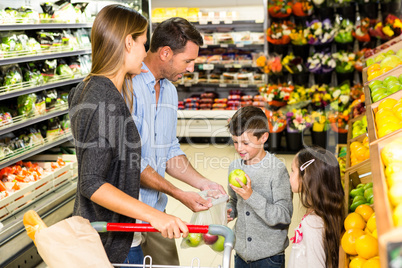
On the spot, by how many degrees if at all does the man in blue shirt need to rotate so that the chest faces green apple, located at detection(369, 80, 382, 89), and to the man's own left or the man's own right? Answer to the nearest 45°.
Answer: approximately 45° to the man's own left

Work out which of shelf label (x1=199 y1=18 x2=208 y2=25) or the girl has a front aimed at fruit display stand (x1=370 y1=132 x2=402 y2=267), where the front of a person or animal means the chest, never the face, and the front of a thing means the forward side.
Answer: the shelf label

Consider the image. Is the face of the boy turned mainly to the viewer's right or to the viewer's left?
to the viewer's left

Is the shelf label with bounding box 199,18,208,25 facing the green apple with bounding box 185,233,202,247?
yes

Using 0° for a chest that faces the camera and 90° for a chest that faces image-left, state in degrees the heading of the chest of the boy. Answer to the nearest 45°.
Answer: approximately 45°

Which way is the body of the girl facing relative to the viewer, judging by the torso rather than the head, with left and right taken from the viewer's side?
facing to the left of the viewer

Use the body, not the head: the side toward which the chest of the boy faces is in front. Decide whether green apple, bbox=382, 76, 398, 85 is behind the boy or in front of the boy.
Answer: behind

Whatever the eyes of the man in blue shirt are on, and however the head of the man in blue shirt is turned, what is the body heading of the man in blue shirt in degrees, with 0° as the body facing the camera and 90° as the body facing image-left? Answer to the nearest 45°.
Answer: approximately 315°

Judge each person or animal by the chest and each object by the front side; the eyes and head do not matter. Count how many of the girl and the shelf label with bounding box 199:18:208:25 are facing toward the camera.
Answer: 1

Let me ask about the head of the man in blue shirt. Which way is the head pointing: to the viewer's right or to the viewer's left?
to the viewer's right

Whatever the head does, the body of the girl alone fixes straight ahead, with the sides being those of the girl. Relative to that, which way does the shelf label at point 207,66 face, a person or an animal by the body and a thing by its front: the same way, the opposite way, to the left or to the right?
to the left
